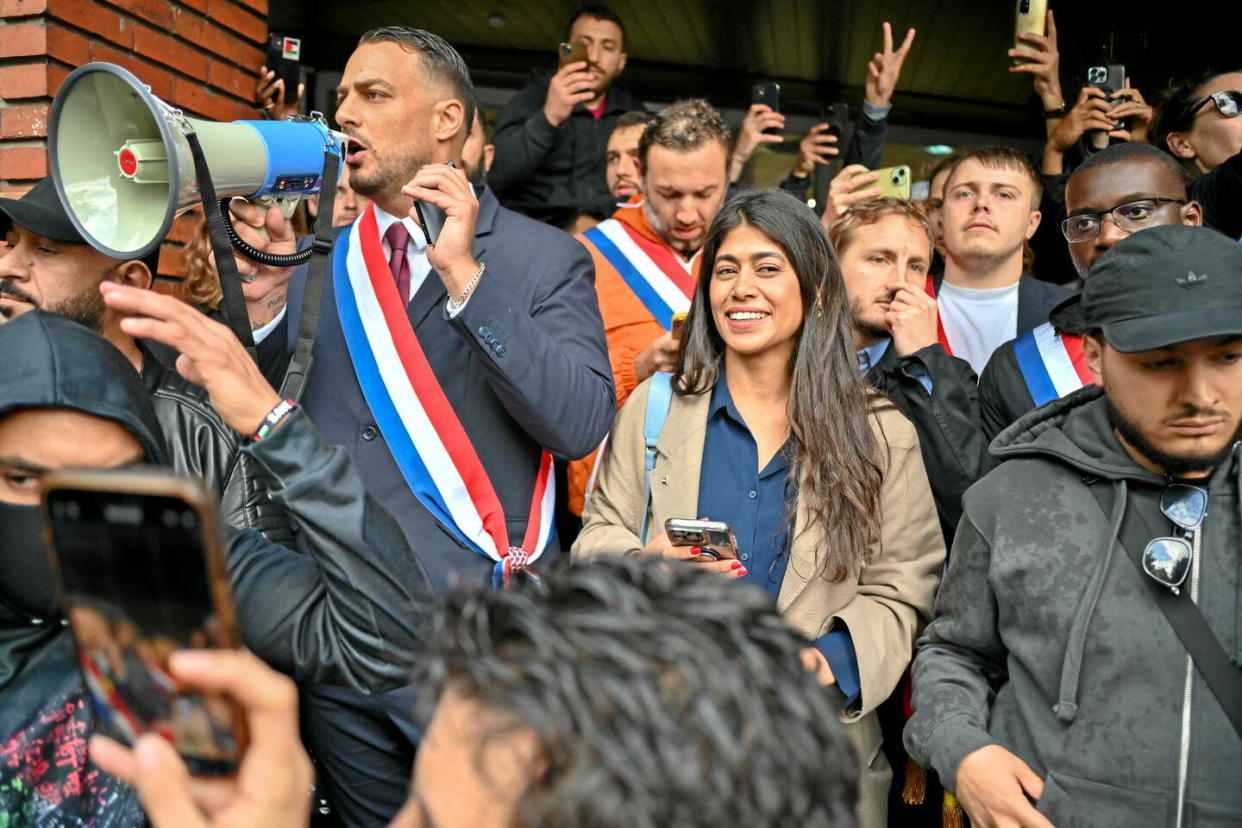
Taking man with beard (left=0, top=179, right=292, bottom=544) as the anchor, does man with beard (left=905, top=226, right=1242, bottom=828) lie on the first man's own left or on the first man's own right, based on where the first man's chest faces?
on the first man's own left

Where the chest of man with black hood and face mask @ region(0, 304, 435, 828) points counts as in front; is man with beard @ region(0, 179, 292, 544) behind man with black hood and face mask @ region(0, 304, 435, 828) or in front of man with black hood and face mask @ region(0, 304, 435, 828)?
behind

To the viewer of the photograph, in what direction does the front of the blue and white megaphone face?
facing the viewer and to the left of the viewer

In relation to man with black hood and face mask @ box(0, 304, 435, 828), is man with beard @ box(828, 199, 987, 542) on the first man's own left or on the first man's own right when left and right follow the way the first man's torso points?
on the first man's own left

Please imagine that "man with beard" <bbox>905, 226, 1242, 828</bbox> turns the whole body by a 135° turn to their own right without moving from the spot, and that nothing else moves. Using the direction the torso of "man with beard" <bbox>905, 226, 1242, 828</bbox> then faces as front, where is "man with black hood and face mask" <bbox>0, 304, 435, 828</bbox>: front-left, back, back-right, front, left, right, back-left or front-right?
left

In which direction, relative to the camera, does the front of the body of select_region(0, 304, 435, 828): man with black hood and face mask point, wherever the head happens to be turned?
toward the camera

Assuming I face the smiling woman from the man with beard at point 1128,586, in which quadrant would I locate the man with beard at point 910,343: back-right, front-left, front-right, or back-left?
front-right

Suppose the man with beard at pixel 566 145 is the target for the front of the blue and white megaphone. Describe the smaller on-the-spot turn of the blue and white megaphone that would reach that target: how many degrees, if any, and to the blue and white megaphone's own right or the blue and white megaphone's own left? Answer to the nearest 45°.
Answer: approximately 180°

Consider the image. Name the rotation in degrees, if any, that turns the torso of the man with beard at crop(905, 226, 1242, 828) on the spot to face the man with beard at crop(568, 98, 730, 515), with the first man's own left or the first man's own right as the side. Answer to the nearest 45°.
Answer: approximately 135° to the first man's own right

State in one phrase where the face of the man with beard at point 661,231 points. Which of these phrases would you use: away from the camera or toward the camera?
toward the camera

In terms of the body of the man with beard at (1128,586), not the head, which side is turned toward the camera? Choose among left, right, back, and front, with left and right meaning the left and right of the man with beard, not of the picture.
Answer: front

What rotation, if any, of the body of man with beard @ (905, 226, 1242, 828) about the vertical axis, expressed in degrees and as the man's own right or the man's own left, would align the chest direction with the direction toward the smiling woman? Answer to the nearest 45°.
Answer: approximately 135° to the man's own right

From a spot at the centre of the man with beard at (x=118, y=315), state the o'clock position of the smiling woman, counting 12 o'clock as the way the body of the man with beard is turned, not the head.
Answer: The smiling woman is roughly at 8 o'clock from the man with beard.

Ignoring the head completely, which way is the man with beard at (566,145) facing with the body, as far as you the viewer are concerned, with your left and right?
facing the viewer
